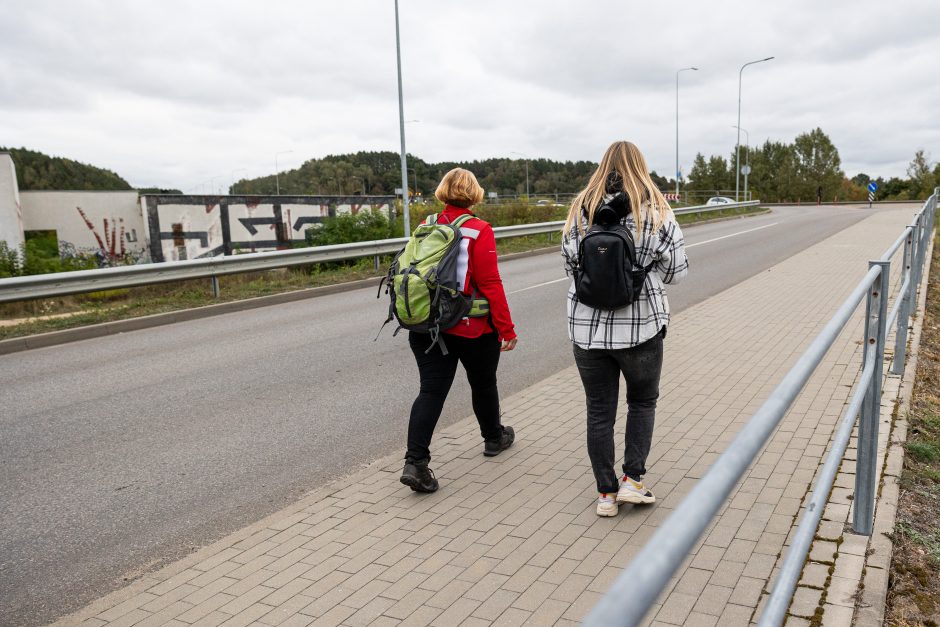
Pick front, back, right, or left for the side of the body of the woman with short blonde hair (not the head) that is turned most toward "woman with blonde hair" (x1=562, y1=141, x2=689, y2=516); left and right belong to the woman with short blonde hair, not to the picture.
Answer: right

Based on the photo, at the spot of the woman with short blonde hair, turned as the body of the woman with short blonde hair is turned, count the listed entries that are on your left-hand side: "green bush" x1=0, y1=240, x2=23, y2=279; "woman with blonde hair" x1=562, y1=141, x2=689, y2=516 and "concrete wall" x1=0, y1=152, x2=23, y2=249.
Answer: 2

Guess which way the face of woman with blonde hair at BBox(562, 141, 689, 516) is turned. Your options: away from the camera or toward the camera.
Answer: away from the camera

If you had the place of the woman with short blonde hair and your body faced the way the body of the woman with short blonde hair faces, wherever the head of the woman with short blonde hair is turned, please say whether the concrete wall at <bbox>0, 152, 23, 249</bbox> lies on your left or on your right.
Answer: on your left

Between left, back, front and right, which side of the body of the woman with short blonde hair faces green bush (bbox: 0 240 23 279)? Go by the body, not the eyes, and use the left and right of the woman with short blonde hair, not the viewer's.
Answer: left

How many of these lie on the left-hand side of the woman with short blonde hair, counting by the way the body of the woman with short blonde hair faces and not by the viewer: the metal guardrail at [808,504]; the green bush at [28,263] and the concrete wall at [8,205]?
2

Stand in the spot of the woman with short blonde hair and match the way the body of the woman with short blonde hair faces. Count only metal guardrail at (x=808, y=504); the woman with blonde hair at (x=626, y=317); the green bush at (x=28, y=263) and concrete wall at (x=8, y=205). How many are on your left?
2

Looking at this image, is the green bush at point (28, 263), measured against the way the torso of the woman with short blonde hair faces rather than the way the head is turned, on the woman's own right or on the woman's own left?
on the woman's own left

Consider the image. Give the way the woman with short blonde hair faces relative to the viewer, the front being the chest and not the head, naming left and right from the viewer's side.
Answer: facing away from the viewer and to the right of the viewer
